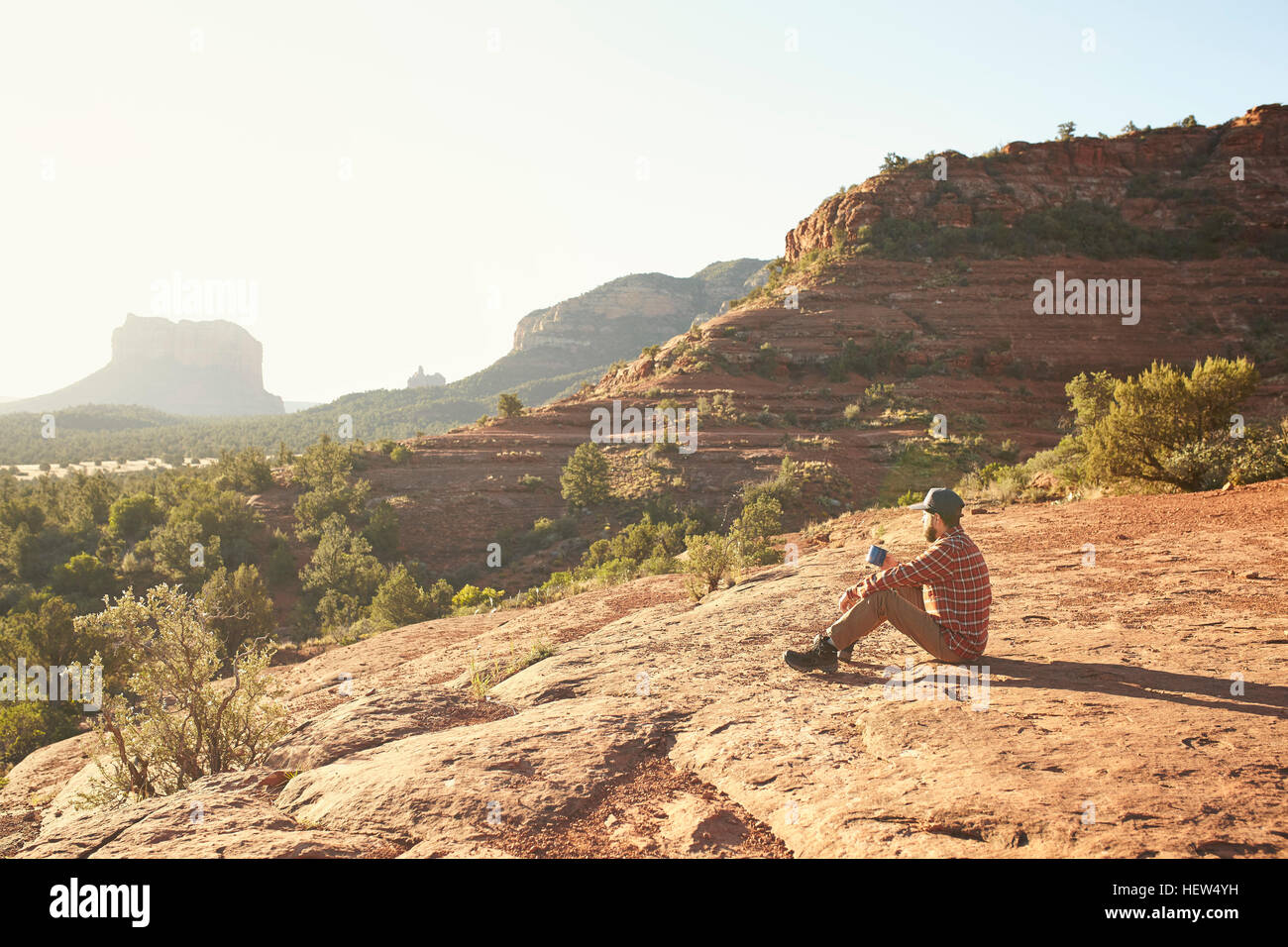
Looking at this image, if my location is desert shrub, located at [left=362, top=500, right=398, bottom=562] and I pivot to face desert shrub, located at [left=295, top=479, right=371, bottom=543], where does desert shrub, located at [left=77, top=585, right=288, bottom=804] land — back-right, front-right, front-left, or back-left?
back-left

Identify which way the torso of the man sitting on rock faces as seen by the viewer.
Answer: to the viewer's left

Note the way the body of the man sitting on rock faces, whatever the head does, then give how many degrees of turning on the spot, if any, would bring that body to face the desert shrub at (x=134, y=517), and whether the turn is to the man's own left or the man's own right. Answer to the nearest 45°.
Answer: approximately 45° to the man's own right

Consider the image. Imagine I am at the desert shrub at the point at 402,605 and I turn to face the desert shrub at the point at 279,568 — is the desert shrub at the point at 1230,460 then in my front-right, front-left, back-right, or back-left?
back-right

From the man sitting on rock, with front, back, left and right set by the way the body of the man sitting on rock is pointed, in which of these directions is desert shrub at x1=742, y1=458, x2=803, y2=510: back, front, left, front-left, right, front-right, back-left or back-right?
right

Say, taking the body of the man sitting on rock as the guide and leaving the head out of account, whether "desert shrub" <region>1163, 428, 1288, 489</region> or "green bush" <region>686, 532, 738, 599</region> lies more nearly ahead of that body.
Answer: the green bush
